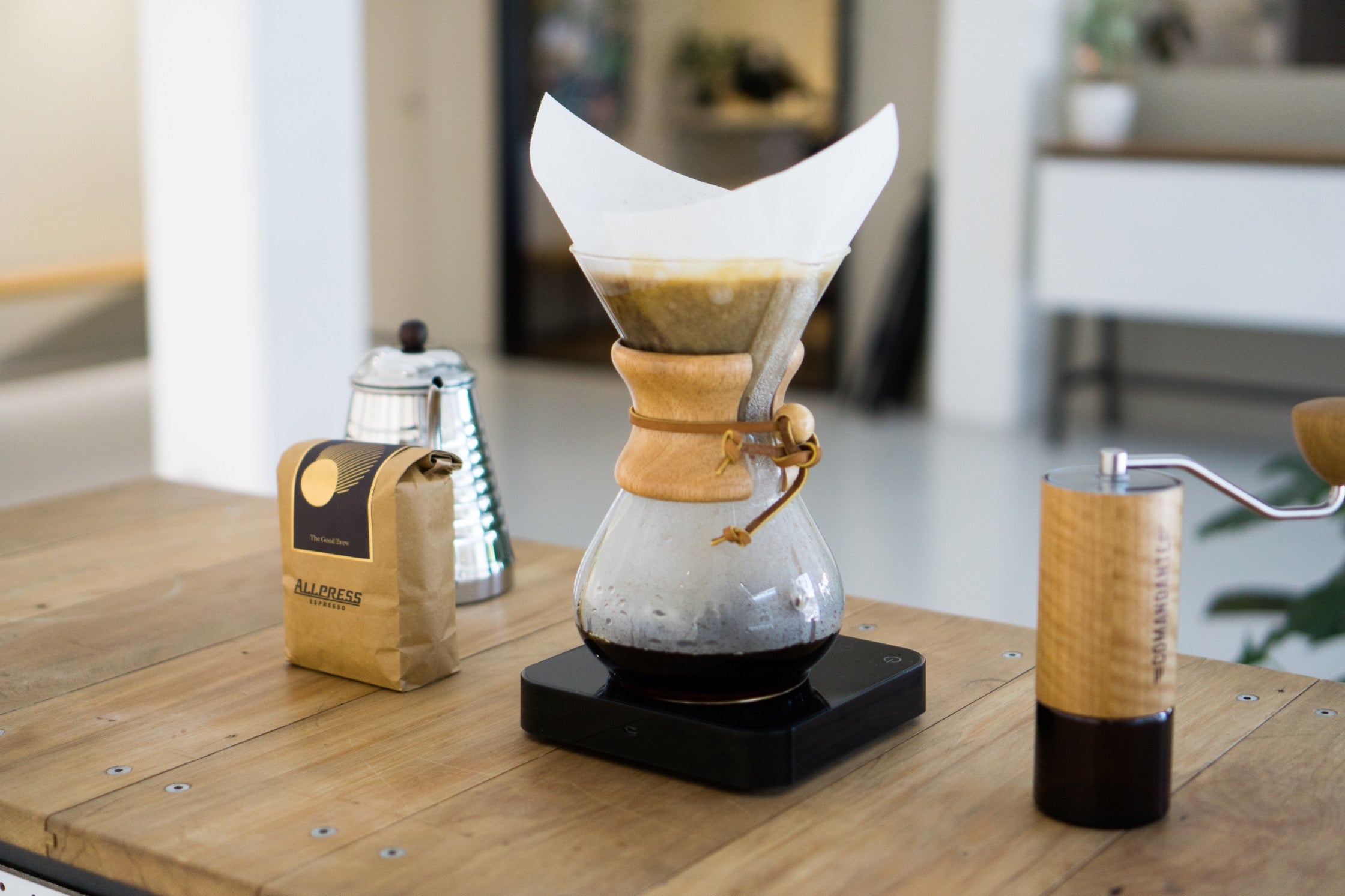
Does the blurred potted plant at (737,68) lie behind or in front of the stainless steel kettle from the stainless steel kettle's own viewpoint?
behind

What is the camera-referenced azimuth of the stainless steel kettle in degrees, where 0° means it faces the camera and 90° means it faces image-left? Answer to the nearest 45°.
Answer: approximately 0°

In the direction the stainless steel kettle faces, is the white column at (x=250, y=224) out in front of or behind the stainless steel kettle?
behind

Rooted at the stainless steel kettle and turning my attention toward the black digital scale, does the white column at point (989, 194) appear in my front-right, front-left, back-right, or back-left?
back-left

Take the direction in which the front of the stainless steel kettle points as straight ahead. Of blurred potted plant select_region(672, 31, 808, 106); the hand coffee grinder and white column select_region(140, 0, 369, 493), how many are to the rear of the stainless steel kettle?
2
